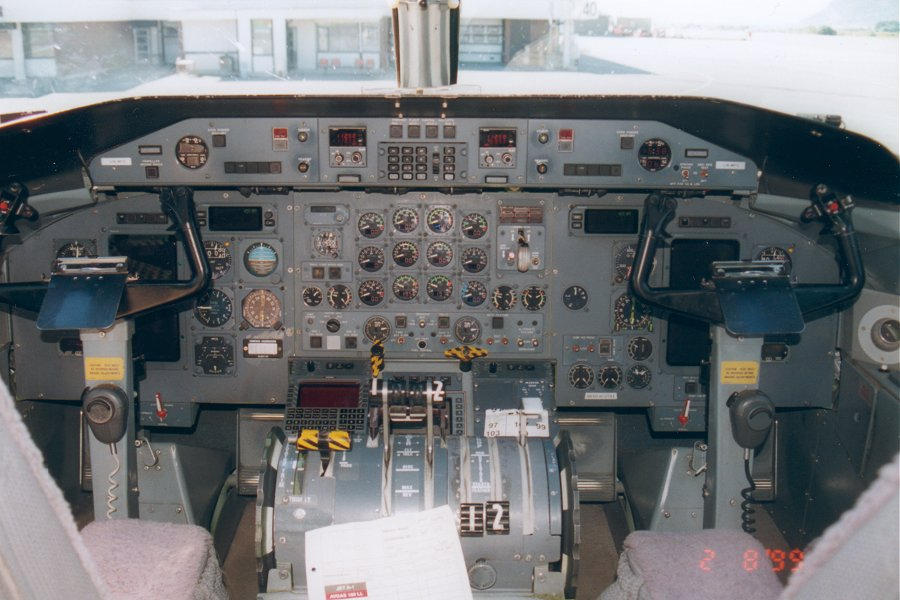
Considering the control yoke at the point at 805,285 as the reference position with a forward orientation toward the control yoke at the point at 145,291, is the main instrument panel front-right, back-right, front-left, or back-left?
front-right

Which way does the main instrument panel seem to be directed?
toward the camera

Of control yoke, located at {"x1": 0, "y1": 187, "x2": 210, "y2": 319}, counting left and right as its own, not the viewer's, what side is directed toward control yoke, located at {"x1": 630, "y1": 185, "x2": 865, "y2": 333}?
left

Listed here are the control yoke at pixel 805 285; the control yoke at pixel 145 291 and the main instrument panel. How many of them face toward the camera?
3

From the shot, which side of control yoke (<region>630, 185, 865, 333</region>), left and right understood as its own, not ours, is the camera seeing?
front

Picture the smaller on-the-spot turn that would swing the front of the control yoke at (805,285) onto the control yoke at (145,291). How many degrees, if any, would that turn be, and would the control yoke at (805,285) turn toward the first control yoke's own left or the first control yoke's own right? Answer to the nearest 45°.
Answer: approximately 90° to the first control yoke's own right

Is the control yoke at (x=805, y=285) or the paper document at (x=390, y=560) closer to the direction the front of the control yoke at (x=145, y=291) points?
the paper document

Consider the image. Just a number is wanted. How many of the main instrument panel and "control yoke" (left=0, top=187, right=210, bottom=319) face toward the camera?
2

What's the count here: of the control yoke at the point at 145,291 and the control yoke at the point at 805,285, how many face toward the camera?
2

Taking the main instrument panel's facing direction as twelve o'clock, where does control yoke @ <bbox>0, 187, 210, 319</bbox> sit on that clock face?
The control yoke is roughly at 2 o'clock from the main instrument panel.

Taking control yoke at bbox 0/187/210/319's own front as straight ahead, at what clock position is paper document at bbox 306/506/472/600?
The paper document is roughly at 11 o'clock from the control yoke.

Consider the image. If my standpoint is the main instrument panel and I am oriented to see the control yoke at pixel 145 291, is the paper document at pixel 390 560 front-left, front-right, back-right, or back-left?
front-left
